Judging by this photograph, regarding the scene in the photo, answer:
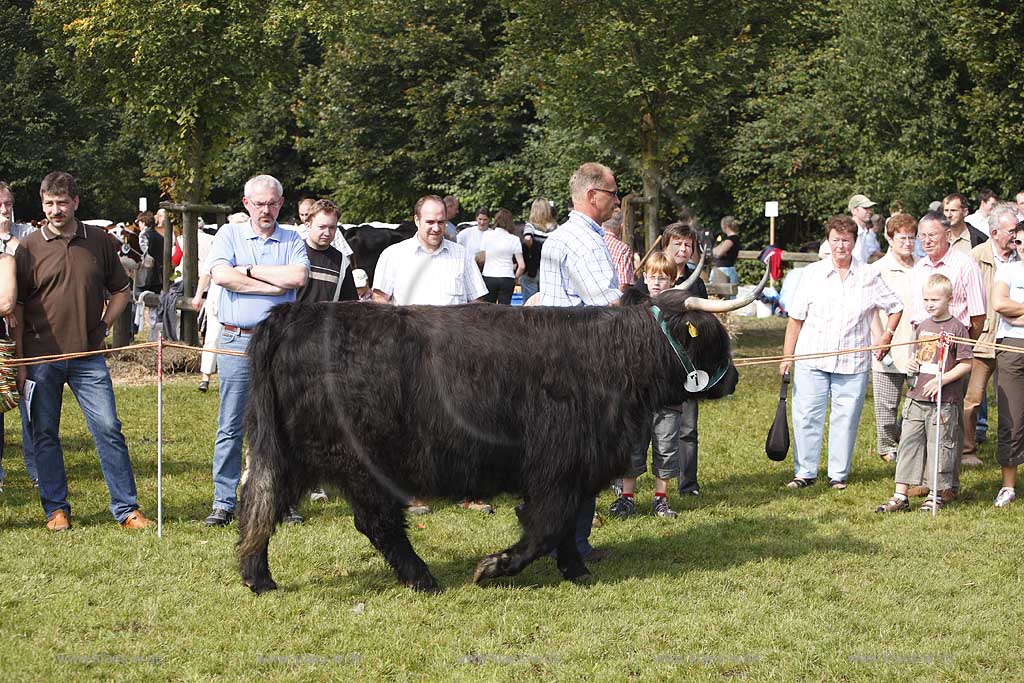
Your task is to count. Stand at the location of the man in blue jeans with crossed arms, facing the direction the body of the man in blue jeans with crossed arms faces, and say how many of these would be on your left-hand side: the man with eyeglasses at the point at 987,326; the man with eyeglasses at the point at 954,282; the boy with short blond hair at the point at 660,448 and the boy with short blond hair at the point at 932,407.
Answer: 4

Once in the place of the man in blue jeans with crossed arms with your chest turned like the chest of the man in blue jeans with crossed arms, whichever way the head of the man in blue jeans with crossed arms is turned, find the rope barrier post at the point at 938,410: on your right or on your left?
on your left

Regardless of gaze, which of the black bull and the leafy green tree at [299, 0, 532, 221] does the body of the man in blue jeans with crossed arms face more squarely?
the black bull

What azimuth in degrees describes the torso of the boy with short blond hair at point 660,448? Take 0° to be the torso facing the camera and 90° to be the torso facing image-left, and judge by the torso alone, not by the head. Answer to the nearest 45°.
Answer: approximately 0°

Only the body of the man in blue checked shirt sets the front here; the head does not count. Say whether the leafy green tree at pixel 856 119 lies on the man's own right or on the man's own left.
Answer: on the man's own left

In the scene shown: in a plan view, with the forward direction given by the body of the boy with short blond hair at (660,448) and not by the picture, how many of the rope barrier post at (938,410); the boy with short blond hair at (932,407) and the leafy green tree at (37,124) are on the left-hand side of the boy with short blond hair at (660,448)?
2

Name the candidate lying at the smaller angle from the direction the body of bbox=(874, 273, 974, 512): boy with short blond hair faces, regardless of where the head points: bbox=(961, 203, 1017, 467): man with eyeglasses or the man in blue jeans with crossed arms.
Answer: the man in blue jeans with crossed arms

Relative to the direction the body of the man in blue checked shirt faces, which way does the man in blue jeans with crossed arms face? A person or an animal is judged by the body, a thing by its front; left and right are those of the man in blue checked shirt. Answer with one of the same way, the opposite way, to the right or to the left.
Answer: to the right

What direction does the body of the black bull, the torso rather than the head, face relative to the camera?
to the viewer's right

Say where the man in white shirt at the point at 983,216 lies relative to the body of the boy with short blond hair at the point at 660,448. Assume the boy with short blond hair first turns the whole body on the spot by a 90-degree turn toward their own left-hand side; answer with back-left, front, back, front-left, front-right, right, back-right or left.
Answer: front-left

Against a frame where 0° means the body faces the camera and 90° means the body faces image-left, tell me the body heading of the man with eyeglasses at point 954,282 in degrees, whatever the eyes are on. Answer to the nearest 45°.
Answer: approximately 45°

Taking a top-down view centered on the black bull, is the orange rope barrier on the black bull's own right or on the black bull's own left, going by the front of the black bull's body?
on the black bull's own left
